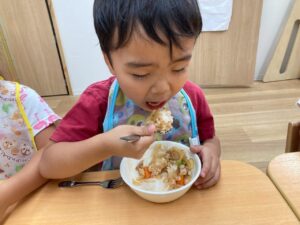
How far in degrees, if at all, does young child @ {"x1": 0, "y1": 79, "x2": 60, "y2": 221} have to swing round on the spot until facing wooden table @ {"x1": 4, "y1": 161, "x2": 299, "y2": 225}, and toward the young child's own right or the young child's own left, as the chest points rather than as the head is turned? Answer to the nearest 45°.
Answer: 0° — they already face it

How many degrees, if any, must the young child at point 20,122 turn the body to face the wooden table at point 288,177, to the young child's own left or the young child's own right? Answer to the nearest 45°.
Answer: approximately 45° to the young child's own left

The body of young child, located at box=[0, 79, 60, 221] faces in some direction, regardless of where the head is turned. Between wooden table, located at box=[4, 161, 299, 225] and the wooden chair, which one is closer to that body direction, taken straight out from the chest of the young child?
the wooden table

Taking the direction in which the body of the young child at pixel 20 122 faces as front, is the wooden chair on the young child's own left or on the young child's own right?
on the young child's own left

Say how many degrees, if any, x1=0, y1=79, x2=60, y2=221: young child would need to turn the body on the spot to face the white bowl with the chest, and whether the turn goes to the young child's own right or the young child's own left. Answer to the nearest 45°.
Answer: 0° — they already face it
